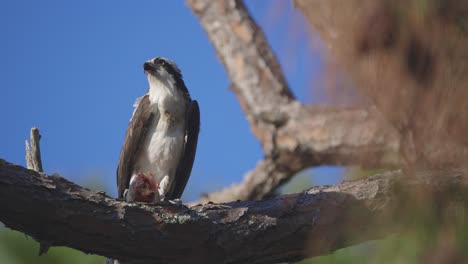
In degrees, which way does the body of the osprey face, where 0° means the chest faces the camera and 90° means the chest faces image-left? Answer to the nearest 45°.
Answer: approximately 0°
